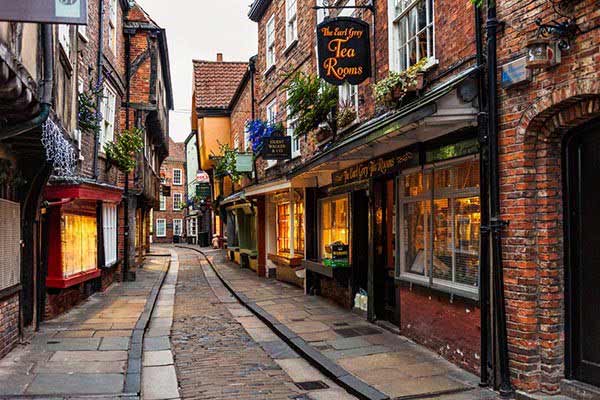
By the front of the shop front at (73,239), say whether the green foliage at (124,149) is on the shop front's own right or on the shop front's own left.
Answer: on the shop front's own left

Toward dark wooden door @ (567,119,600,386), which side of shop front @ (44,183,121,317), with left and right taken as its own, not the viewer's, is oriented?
front

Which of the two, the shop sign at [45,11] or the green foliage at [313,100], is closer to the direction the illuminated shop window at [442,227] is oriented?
the shop sign

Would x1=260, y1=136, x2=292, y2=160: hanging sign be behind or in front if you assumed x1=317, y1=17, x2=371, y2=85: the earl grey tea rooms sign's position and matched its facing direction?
behind

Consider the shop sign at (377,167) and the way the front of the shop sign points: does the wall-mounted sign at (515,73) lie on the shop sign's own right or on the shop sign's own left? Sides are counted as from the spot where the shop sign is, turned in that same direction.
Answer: on the shop sign's own left

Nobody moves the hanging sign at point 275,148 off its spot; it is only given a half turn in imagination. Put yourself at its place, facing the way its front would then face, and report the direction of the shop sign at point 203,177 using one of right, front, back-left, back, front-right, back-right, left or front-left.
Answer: front

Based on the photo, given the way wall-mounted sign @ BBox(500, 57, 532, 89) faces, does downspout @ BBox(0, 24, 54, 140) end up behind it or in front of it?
in front
